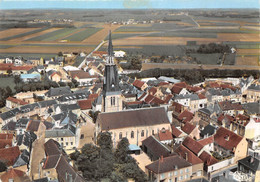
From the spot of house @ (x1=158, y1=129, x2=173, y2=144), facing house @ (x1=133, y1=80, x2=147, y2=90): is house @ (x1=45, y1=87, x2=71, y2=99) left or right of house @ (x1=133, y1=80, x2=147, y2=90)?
left

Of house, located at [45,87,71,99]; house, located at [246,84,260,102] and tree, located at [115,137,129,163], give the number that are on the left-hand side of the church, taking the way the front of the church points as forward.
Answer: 1

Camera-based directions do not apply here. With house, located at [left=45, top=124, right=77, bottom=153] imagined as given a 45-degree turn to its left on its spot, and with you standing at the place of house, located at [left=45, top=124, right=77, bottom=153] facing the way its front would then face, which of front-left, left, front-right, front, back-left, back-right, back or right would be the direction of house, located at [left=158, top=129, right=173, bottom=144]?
front-left

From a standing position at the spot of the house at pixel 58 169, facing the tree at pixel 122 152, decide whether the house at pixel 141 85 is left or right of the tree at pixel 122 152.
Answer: left

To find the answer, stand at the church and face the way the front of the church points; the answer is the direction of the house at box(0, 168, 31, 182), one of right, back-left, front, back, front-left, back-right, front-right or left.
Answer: front-left

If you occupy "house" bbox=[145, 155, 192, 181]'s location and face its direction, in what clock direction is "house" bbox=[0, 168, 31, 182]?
"house" bbox=[0, 168, 31, 182] is roughly at 4 o'clock from "house" bbox=[145, 155, 192, 181].

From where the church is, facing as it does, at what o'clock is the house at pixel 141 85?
The house is roughly at 3 o'clock from the church.

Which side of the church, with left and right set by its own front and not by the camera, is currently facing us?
left

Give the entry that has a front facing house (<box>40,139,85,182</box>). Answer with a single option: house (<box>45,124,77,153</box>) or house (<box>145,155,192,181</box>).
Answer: house (<box>45,124,77,153</box>)

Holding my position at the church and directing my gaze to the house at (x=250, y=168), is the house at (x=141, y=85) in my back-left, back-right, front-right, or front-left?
back-left
